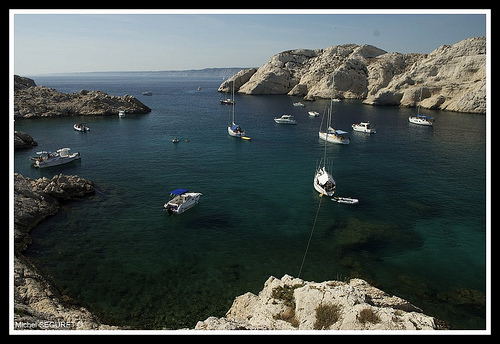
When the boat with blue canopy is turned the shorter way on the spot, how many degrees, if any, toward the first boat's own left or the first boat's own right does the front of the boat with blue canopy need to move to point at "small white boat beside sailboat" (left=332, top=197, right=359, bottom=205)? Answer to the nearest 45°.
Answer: approximately 45° to the first boat's own right

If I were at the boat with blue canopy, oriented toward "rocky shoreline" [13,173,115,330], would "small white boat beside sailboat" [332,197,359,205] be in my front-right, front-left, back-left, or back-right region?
back-left

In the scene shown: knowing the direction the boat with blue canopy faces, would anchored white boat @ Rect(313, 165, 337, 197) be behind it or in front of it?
in front

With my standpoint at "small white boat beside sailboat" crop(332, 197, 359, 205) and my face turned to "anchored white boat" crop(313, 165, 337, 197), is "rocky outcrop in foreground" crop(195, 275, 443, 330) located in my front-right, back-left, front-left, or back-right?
back-left

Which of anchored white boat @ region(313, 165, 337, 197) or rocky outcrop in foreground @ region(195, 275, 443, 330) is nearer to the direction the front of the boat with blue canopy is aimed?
the anchored white boat

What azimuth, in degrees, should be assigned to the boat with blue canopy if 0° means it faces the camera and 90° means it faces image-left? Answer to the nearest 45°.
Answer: approximately 225°

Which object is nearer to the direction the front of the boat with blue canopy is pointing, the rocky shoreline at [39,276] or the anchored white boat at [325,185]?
the anchored white boat

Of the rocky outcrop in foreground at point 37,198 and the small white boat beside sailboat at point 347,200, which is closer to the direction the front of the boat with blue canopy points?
the small white boat beside sailboat

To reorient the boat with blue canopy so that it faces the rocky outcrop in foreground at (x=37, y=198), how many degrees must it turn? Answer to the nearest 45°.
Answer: approximately 135° to its left

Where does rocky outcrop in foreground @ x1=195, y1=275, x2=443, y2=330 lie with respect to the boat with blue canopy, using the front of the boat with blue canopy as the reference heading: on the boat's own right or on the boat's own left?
on the boat's own right
